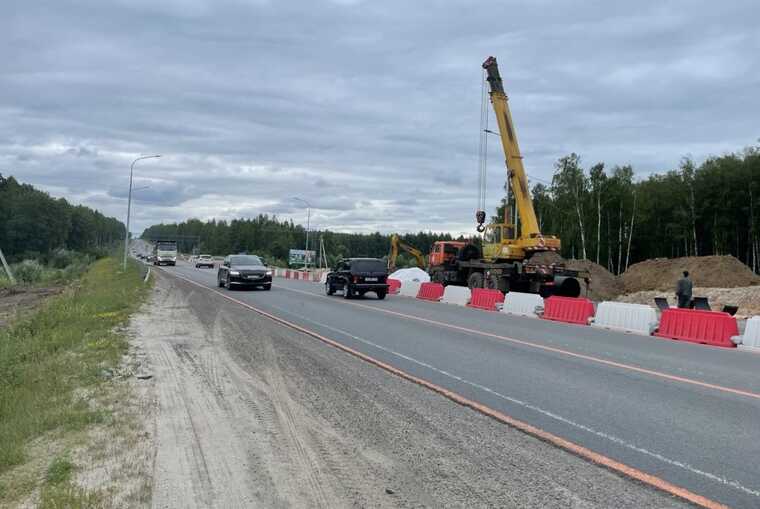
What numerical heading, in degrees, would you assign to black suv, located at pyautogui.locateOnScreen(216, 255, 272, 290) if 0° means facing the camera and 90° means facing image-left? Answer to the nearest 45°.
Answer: approximately 315°

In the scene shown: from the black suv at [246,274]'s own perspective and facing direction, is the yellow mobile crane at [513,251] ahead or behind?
ahead

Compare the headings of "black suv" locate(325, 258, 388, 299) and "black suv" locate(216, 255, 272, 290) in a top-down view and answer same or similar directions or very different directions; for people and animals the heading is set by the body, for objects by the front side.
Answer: very different directions

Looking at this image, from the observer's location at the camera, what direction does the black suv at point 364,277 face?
facing away from the viewer and to the left of the viewer

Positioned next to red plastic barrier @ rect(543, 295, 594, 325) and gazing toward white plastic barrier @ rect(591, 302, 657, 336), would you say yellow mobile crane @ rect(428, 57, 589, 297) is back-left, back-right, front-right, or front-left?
back-left

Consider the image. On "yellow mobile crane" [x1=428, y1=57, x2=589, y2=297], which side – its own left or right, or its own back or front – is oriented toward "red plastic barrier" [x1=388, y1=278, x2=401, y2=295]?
front

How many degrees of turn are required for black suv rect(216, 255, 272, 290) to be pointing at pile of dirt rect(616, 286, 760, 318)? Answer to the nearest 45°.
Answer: approximately 45° to its left

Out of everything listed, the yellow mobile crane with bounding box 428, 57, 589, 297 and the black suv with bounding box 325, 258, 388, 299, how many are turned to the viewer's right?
0

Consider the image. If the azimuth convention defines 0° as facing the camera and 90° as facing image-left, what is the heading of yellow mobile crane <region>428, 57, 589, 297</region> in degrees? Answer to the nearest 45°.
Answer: approximately 135°

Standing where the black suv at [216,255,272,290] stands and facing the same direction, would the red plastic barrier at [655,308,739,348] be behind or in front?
in front

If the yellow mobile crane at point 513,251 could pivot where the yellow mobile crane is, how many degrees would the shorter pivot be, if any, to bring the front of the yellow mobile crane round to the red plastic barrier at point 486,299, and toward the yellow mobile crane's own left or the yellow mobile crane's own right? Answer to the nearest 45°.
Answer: approximately 135° to the yellow mobile crane's own left

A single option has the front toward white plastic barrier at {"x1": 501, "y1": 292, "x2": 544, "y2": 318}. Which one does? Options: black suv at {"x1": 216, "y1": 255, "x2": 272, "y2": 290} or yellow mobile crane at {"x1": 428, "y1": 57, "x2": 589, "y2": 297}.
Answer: the black suv

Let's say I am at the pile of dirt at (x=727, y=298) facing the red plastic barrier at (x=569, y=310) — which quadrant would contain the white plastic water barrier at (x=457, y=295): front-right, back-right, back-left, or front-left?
front-right

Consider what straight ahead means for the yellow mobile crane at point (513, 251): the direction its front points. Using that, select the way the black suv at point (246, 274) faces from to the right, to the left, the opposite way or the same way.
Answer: the opposite way
